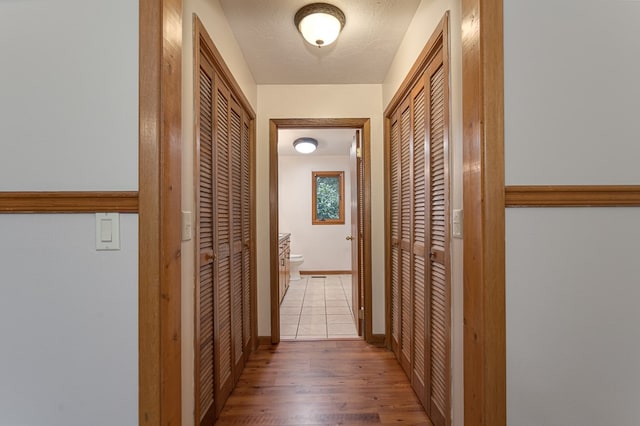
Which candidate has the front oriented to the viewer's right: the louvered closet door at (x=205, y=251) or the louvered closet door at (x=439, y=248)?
the louvered closet door at (x=205, y=251)

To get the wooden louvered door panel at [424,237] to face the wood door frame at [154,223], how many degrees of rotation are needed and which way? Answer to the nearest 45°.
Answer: approximately 45° to its left

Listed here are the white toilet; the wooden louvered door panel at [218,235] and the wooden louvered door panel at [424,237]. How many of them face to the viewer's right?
2

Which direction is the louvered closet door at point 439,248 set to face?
to the viewer's left

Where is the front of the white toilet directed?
to the viewer's right

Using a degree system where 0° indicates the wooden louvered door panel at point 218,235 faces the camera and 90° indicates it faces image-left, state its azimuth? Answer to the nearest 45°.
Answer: approximately 270°

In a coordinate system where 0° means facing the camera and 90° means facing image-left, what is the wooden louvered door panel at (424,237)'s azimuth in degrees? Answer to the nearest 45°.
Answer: approximately 90°

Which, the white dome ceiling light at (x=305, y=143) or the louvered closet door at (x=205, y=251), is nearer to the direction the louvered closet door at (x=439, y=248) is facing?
the louvered closet door

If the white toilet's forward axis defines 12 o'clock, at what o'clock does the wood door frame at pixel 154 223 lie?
The wood door frame is roughly at 3 o'clock from the white toilet.

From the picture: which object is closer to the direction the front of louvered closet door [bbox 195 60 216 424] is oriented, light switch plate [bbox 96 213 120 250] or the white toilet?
the white toilet

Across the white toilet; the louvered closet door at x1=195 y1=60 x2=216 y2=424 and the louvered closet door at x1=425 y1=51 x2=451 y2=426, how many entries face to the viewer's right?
2
